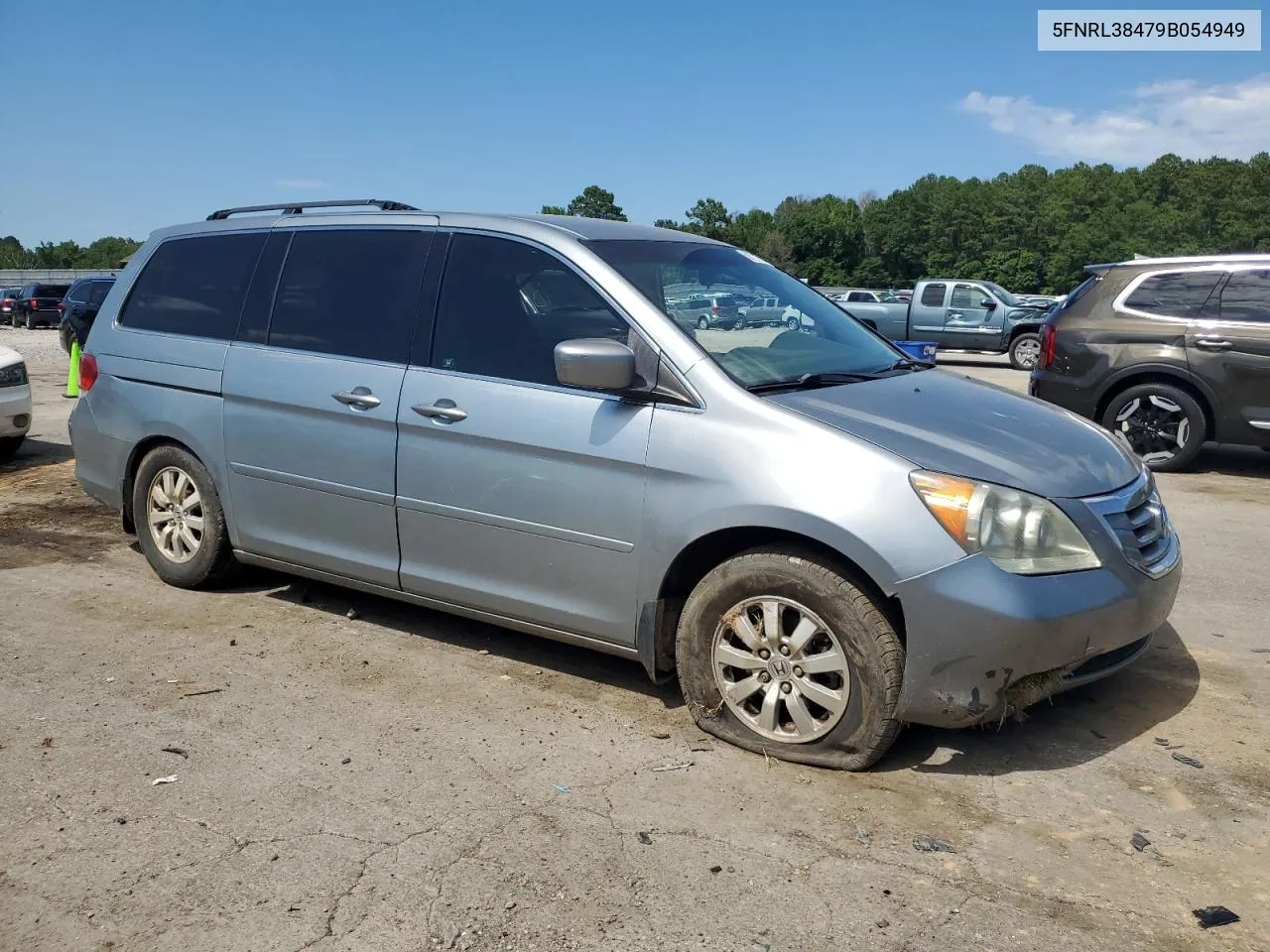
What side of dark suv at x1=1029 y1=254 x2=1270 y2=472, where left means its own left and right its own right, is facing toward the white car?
back

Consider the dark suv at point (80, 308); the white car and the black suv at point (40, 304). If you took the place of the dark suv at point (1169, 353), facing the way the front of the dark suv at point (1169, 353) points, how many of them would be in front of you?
0

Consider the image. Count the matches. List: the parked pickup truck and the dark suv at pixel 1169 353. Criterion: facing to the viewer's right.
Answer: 2

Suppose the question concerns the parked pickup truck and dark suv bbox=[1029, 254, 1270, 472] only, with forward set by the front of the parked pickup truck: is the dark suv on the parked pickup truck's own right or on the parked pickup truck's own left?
on the parked pickup truck's own right

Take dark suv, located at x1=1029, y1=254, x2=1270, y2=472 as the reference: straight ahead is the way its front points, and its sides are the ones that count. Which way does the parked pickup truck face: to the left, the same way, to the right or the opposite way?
the same way

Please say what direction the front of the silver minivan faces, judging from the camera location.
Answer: facing the viewer and to the right of the viewer

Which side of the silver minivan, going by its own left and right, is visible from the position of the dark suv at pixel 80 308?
back

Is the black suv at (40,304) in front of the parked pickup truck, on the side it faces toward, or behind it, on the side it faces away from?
behind

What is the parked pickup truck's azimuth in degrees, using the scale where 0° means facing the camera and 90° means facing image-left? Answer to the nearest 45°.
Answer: approximately 270°

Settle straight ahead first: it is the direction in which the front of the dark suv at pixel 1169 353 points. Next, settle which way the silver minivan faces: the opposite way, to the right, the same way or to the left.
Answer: the same way

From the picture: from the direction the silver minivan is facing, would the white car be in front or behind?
behind

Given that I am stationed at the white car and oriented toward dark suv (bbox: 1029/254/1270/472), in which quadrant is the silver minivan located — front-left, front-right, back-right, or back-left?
front-right

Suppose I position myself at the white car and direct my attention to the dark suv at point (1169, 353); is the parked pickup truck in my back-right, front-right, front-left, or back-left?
front-left

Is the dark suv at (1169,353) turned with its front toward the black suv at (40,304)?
no

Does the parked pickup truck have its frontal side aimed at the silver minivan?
no

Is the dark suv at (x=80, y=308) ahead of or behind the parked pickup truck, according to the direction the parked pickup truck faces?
behind

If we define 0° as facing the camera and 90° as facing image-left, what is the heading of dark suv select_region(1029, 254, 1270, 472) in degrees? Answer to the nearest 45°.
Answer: approximately 270°
